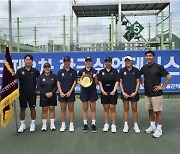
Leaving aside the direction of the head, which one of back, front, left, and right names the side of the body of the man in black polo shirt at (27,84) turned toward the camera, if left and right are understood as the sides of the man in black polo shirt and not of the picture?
front

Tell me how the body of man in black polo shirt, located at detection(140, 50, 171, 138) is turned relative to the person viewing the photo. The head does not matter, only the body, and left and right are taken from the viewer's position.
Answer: facing the viewer and to the left of the viewer

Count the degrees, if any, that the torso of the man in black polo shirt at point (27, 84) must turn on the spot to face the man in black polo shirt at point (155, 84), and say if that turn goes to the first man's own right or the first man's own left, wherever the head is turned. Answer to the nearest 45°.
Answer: approximately 90° to the first man's own left

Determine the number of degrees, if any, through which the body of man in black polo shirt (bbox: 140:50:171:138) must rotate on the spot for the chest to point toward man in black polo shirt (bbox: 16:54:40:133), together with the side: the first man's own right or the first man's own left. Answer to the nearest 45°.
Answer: approximately 45° to the first man's own right

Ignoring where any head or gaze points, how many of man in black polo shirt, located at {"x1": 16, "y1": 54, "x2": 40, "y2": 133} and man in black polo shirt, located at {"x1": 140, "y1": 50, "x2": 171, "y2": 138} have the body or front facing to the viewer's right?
0
